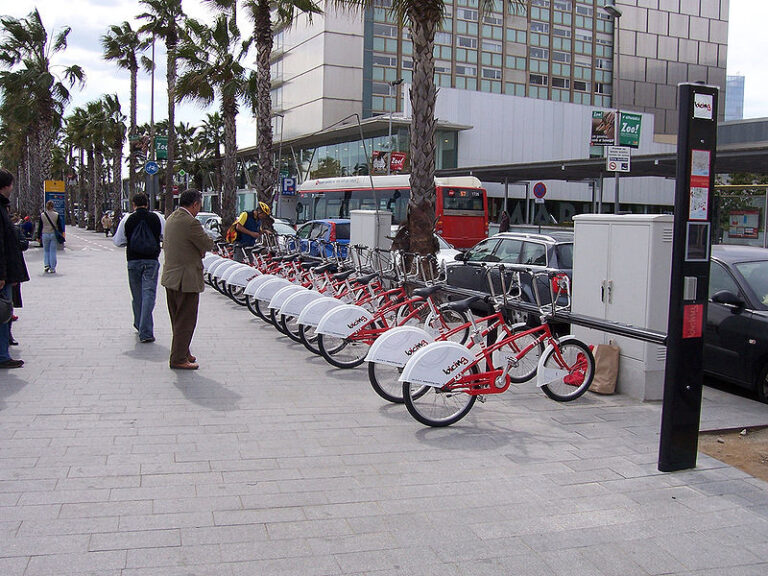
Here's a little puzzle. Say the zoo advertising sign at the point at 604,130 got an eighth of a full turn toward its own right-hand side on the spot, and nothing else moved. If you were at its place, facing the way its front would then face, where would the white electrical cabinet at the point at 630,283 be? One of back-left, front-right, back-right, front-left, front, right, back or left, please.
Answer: front-left

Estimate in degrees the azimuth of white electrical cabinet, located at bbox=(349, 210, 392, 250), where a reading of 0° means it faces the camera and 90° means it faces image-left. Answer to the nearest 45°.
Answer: approximately 45°

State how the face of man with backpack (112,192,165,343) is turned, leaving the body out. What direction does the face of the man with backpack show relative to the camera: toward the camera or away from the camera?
away from the camera

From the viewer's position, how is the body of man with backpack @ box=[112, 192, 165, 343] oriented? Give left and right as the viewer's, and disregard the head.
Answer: facing away from the viewer

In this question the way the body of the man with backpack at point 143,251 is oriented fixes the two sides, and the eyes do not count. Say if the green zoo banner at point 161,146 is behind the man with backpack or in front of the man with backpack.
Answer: in front

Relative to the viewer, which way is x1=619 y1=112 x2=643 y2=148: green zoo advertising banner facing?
toward the camera

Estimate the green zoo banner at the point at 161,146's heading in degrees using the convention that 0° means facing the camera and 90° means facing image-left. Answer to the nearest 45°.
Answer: approximately 0°

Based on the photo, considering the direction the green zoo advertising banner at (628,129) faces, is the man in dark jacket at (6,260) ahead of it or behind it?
ahead

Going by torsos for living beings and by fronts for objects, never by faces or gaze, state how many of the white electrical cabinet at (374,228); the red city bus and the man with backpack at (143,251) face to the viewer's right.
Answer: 0

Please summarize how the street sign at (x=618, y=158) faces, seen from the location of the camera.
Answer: facing the viewer

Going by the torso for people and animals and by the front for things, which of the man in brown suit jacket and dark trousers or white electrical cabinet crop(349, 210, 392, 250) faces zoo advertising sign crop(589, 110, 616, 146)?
the man in brown suit jacket and dark trousers
